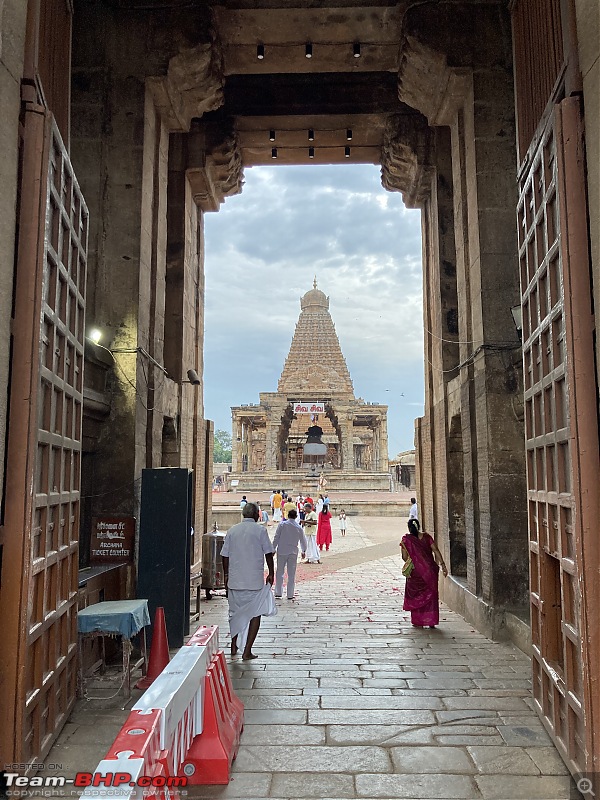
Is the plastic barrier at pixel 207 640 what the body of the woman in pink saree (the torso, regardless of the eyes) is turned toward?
no

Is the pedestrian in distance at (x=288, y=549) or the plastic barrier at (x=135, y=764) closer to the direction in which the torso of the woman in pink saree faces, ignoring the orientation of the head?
the pedestrian in distance

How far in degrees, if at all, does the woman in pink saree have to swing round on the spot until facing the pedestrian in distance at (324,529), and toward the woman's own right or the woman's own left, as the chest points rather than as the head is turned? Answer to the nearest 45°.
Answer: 0° — they already face them

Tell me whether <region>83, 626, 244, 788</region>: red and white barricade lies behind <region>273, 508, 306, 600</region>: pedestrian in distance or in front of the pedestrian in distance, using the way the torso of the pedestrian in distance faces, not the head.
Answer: behind

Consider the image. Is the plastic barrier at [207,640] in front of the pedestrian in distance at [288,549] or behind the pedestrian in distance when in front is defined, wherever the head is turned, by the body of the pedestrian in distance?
behind

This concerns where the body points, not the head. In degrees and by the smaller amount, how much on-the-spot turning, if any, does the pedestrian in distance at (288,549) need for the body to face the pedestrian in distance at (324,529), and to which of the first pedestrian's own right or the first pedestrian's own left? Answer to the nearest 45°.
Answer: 0° — they already face them

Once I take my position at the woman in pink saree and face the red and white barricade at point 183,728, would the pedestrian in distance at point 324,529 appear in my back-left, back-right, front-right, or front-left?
back-right

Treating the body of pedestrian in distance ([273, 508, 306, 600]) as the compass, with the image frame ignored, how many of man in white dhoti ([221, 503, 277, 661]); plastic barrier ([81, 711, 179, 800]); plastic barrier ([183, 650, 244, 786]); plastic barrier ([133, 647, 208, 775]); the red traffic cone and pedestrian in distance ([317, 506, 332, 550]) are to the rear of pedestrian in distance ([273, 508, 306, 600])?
5

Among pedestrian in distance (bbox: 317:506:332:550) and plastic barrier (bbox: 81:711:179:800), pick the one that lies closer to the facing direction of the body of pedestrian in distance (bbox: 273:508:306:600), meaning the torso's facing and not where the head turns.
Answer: the pedestrian in distance

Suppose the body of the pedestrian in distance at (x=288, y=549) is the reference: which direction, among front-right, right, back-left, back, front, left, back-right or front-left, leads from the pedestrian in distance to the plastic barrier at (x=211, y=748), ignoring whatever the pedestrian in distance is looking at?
back

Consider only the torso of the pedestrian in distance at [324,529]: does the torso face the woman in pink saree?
no

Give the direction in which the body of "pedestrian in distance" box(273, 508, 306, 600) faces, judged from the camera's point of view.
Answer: away from the camera

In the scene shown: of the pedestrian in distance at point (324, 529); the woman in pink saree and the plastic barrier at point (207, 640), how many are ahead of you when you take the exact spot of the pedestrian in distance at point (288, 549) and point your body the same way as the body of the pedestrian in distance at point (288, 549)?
1

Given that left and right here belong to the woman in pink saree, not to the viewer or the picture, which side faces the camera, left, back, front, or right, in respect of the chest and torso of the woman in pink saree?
back
